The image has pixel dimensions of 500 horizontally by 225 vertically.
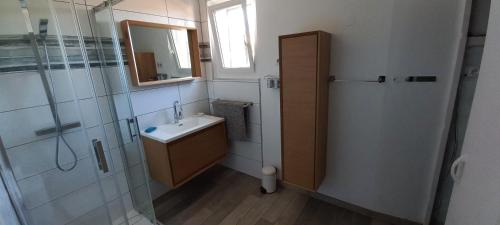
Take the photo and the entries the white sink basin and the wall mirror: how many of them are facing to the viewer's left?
0

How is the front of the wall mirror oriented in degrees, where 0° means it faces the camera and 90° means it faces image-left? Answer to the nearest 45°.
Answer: approximately 315°

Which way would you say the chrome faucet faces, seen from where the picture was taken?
facing the viewer and to the right of the viewer

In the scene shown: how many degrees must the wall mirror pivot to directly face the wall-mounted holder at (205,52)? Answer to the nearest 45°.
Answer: approximately 90° to its left

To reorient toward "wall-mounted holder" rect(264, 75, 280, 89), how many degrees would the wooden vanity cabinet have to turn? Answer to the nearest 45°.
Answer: approximately 45° to its left

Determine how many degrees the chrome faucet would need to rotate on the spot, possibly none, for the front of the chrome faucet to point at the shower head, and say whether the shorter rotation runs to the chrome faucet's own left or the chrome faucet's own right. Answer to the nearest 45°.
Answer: approximately 90° to the chrome faucet's own right

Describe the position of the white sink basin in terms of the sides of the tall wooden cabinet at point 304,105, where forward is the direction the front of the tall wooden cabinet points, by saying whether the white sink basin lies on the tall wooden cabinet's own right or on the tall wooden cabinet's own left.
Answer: on the tall wooden cabinet's own right
